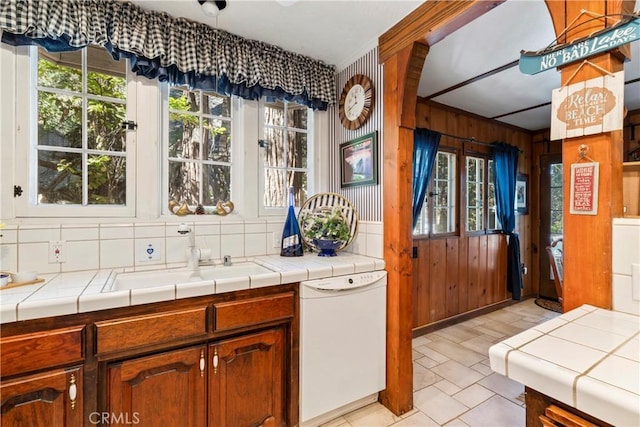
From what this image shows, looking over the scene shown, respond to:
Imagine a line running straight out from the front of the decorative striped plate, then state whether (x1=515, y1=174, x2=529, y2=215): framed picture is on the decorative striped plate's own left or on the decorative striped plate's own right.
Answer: on the decorative striped plate's own left

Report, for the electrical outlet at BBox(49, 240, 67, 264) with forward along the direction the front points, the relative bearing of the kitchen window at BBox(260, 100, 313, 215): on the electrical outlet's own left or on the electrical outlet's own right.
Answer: on the electrical outlet's own left

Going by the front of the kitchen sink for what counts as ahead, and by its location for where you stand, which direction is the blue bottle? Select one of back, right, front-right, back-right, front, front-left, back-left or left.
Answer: left

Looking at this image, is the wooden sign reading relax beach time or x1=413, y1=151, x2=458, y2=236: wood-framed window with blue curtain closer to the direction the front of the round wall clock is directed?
the wooden sign reading relax beach time

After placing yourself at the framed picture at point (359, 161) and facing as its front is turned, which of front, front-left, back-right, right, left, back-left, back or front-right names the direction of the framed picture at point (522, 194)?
back

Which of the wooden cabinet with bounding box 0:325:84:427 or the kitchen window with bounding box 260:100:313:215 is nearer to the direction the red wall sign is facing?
the wooden cabinet

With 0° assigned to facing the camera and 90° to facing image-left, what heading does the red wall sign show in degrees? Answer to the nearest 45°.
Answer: approximately 45°

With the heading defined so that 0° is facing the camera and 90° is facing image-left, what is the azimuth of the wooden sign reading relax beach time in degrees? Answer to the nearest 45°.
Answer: approximately 45°

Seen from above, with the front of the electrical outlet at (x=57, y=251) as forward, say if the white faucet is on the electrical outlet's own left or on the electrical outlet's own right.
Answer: on the electrical outlet's own left
